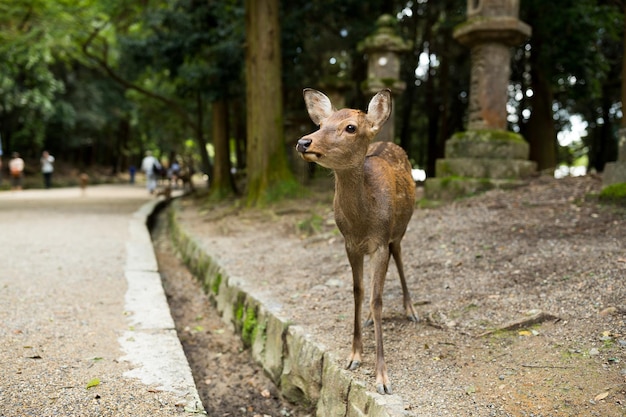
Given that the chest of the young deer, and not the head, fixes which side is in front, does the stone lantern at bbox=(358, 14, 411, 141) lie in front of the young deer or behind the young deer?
behind

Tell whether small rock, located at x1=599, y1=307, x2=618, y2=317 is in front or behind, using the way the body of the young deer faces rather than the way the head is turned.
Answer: behind

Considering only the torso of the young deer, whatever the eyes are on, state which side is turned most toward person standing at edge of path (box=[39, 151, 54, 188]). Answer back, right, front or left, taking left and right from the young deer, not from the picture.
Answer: right

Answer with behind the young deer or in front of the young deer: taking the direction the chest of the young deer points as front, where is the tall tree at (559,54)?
behind

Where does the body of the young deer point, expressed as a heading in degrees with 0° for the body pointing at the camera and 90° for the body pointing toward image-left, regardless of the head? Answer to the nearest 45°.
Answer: approximately 45°

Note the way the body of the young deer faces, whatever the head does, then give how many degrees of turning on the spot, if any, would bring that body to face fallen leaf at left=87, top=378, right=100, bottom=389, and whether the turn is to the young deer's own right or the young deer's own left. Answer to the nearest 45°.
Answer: approximately 45° to the young deer's own right

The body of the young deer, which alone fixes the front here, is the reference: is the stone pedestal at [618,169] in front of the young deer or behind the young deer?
behind

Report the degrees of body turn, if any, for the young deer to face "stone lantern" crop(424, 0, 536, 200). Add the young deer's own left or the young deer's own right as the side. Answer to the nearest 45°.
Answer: approximately 135° to the young deer's own right

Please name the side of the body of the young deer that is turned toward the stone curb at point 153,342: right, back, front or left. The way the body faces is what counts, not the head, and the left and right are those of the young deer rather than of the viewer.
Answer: right

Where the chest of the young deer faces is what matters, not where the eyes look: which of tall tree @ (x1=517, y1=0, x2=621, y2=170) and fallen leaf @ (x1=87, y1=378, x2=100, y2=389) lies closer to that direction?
the fallen leaf

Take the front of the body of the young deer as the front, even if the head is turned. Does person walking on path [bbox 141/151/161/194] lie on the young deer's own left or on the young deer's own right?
on the young deer's own right

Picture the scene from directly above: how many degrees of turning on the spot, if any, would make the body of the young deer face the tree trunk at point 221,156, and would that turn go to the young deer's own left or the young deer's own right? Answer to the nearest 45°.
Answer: approximately 135° to the young deer's own right

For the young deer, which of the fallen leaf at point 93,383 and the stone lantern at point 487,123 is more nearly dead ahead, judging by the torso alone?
the fallen leaf

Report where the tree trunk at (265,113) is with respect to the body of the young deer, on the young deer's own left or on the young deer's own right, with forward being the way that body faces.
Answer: on the young deer's own right
